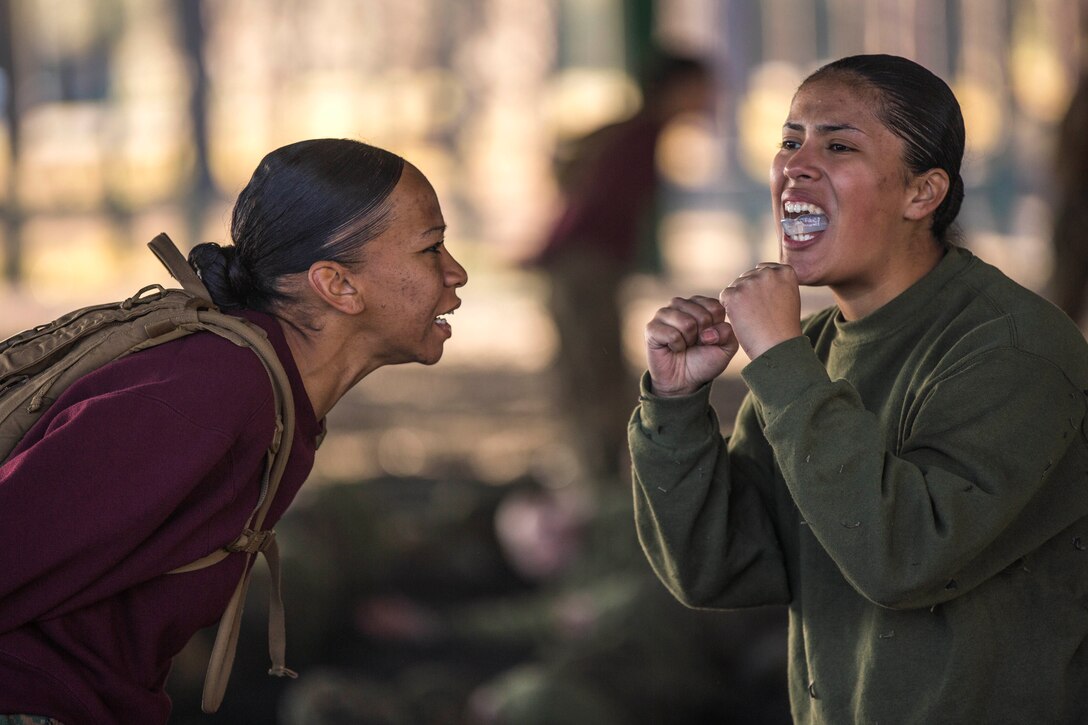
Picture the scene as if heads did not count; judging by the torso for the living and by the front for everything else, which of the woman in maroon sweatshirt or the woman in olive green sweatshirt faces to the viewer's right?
the woman in maroon sweatshirt

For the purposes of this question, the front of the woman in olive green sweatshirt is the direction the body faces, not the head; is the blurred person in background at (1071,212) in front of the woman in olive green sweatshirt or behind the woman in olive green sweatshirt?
behind

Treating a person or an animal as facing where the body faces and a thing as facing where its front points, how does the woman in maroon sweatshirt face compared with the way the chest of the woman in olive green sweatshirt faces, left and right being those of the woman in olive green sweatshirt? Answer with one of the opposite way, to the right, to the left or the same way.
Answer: the opposite way

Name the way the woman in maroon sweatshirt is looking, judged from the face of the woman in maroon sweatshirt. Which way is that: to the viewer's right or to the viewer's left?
to the viewer's right

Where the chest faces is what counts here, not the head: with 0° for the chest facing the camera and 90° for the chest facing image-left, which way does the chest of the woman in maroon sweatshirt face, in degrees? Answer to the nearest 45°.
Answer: approximately 270°
